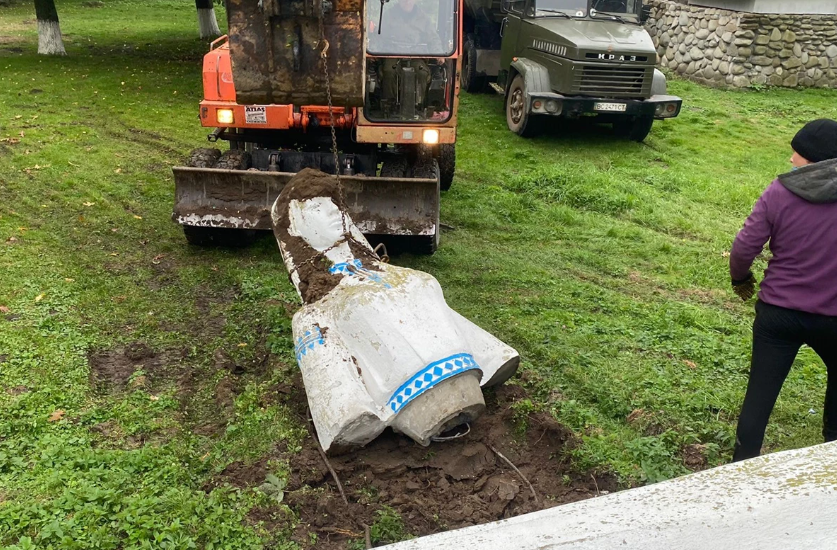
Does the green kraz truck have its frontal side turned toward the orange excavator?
no

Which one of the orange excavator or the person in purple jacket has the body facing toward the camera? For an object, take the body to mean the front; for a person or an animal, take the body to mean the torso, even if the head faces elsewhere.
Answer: the orange excavator

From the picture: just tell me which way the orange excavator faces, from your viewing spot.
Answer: facing the viewer

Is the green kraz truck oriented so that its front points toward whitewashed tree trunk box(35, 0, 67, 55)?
no

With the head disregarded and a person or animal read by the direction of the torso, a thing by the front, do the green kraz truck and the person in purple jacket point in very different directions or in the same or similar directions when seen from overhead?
very different directions

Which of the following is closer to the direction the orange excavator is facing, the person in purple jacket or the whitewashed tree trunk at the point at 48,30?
the person in purple jacket

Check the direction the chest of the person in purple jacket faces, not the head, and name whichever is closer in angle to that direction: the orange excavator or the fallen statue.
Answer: the orange excavator

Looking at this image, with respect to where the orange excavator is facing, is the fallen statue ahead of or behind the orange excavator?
ahead

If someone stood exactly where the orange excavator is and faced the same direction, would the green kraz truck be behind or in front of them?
behind

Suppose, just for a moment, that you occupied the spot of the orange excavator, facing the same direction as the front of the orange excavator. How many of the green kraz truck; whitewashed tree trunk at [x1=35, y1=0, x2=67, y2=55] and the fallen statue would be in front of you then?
1

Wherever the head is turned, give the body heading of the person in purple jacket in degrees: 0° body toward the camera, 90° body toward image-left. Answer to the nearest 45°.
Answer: approximately 135°

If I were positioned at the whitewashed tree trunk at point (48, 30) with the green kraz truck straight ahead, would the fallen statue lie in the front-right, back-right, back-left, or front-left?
front-right

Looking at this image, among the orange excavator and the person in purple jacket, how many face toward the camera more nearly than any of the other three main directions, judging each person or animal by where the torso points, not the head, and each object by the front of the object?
1

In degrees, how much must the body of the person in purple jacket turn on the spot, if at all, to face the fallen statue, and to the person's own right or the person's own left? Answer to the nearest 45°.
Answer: approximately 45° to the person's own left

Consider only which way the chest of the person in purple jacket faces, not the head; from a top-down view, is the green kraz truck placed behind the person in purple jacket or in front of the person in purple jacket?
in front

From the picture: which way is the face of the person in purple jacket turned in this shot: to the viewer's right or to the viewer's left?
to the viewer's left

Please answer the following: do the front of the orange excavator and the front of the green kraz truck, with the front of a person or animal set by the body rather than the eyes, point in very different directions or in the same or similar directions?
same or similar directions
